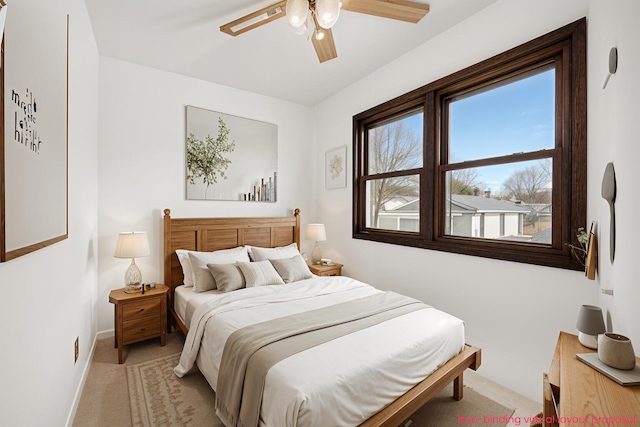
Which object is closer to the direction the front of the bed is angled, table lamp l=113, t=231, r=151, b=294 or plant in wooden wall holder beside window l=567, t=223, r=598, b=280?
the plant in wooden wall holder beside window

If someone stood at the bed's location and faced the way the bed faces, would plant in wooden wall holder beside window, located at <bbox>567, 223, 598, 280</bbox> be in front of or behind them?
in front

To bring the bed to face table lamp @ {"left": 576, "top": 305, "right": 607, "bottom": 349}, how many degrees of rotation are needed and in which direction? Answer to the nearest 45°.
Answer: approximately 45° to its left

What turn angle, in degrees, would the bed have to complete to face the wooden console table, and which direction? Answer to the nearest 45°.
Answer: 0° — it already faces it

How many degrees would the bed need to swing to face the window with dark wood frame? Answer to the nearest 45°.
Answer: approximately 45° to its left

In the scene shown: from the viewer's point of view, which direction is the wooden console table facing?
to the viewer's left

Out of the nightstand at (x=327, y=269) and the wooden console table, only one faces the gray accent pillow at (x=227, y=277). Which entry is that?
the wooden console table

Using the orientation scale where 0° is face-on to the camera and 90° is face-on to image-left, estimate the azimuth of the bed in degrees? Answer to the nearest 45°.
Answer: approximately 315°

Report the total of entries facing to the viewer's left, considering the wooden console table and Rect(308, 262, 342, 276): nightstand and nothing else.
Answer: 1

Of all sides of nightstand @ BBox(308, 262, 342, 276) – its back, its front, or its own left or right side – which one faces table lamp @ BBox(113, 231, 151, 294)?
right

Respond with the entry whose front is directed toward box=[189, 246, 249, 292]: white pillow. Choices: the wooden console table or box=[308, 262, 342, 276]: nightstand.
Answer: the wooden console table
